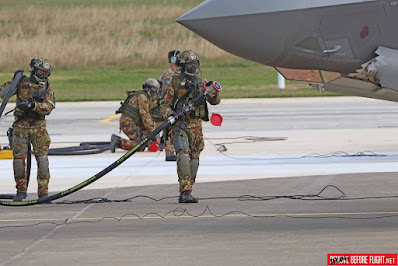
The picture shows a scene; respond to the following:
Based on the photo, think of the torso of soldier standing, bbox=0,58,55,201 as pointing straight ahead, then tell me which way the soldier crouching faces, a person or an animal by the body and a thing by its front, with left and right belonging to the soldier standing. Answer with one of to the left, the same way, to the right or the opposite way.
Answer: to the left

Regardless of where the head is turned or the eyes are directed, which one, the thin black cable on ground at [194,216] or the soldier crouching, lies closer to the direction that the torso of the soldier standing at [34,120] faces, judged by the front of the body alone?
the thin black cable on ground

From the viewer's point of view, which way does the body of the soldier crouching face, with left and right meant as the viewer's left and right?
facing to the right of the viewer

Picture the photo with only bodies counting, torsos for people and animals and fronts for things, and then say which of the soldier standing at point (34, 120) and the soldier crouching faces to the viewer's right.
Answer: the soldier crouching

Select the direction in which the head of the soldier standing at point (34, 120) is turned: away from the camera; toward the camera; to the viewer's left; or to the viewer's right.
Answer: toward the camera

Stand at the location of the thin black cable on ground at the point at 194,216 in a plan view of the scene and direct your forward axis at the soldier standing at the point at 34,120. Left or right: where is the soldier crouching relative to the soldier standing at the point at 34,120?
right

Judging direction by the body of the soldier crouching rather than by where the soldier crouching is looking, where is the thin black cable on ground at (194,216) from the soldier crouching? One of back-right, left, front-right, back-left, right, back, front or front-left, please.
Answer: right

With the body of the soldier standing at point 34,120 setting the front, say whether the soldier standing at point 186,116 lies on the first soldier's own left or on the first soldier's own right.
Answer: on the first soldier's own left

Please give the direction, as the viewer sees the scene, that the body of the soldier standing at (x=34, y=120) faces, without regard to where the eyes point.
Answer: toward the camera

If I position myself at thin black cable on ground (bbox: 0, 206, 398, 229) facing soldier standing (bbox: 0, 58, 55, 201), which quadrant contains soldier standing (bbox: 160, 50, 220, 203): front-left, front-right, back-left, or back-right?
front-right
